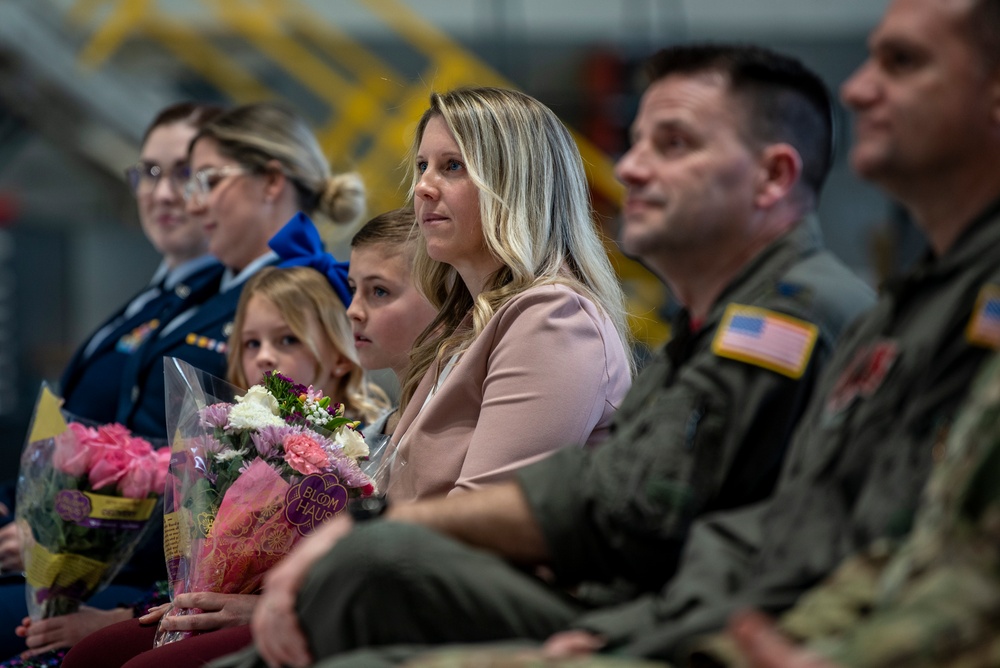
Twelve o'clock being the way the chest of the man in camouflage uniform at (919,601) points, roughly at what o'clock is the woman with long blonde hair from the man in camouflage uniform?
The woman with long blonde hair is roughly at 2 o'clock from the man in camouflage uniform.

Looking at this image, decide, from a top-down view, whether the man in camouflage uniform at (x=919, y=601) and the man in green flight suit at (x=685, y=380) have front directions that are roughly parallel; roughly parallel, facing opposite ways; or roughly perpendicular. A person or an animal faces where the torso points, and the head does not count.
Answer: roughly parallel

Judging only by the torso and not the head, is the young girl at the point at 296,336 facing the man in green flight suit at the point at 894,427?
no

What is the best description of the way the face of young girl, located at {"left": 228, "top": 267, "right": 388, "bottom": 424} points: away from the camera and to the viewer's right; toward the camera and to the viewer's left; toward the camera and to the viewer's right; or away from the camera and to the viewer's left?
toward the camera and to the viewer's left

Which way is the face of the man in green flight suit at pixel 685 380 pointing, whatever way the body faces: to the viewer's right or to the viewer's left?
to the viewer's left

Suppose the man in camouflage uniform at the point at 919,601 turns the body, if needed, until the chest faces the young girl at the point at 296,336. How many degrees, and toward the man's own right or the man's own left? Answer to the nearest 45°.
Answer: approximately 45° to the man's own right

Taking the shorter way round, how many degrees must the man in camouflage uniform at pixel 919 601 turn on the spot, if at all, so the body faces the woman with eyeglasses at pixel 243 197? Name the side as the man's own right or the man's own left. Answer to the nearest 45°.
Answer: approximately 45° to the man's own right

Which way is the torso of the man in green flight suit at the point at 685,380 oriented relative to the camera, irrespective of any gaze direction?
to the viewer's left

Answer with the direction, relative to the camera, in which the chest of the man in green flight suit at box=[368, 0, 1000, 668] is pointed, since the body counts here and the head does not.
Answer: to the viewer's left

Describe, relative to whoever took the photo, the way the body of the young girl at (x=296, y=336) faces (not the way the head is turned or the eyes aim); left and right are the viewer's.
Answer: facing the viewer and to the left of the viewer

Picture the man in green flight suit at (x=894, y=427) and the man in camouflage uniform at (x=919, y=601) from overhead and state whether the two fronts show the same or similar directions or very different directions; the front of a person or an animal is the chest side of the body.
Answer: same or similar directions

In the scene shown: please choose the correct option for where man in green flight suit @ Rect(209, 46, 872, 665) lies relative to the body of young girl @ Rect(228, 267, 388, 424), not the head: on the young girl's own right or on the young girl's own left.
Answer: on the young girl's own left

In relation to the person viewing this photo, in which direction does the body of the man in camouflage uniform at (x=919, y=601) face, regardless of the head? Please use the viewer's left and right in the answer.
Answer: facing to the left of the viewer

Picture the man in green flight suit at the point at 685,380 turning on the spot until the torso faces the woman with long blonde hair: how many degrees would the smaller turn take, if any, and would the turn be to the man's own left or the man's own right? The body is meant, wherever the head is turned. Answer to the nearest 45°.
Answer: approximately 90° to the man's own right

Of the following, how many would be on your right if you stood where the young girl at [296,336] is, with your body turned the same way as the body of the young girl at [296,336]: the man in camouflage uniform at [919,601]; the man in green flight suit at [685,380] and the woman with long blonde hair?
0

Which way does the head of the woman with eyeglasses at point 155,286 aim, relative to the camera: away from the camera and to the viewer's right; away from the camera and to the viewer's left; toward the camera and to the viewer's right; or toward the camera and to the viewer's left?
toward the camera and to the viewer's left

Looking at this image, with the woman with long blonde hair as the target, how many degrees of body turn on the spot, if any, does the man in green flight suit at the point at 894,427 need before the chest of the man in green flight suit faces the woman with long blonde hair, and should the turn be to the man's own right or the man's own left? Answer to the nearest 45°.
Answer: approximately 45° to the man's own right

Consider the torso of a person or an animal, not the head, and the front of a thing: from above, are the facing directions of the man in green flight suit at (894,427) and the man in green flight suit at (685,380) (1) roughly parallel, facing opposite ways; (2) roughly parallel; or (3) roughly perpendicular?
roughly parallel

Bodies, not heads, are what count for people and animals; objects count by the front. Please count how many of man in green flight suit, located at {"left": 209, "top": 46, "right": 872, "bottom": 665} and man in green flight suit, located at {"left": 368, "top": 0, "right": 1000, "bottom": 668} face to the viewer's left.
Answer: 2

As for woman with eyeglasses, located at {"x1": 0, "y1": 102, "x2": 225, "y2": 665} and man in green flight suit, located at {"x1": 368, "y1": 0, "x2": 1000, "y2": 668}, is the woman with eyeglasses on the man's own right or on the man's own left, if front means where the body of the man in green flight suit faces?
on the man's own right
